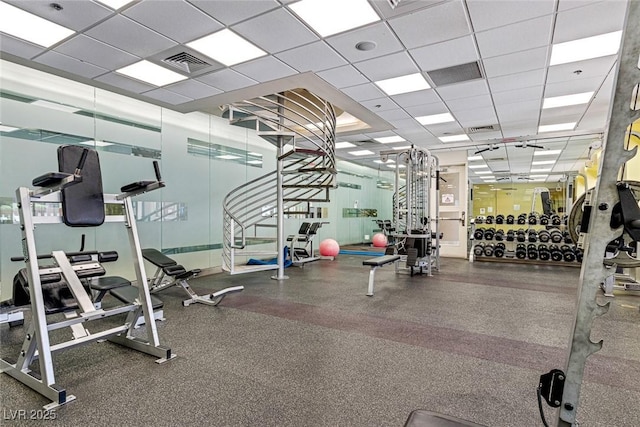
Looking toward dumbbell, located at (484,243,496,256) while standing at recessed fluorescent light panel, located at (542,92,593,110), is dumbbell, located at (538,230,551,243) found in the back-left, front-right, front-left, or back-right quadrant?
front-right

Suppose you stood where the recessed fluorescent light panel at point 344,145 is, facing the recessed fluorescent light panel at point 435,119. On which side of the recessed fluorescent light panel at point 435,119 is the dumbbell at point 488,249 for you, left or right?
left

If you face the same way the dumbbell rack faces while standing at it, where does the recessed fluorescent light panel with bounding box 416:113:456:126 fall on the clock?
The recessed fluorescent light panel is roughly at 1 o'clock from the dumbbell rack.

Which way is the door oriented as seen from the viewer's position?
toward the camera

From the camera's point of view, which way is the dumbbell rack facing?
toward the camera

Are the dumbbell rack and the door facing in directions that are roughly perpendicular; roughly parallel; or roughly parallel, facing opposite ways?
roughly parallel

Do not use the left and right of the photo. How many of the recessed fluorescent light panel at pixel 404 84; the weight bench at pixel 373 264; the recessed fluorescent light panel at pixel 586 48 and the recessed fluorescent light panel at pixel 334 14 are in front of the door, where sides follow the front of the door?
4

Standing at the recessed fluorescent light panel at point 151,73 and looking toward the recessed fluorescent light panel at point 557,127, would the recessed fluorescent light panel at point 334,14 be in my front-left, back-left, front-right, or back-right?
front-right

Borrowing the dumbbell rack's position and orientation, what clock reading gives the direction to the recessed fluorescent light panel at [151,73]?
The recessed fluorescent light panel is roughly at 1 o'clock from the dumbbell rack.

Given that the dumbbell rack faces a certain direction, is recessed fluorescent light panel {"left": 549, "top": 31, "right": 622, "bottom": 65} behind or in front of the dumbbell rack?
in front

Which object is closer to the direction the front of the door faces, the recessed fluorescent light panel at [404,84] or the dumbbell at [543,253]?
the recessed fluorescent light panel

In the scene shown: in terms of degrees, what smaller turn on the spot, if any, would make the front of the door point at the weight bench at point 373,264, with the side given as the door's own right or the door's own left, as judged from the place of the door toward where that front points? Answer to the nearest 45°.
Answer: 0° — it already faces it

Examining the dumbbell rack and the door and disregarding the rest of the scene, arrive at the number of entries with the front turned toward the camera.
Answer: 2

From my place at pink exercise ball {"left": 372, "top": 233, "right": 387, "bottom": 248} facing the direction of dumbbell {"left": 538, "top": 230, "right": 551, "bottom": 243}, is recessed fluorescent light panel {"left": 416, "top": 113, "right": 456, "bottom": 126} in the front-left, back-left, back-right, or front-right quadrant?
front-right

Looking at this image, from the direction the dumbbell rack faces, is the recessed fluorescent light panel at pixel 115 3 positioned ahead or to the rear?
ahead
